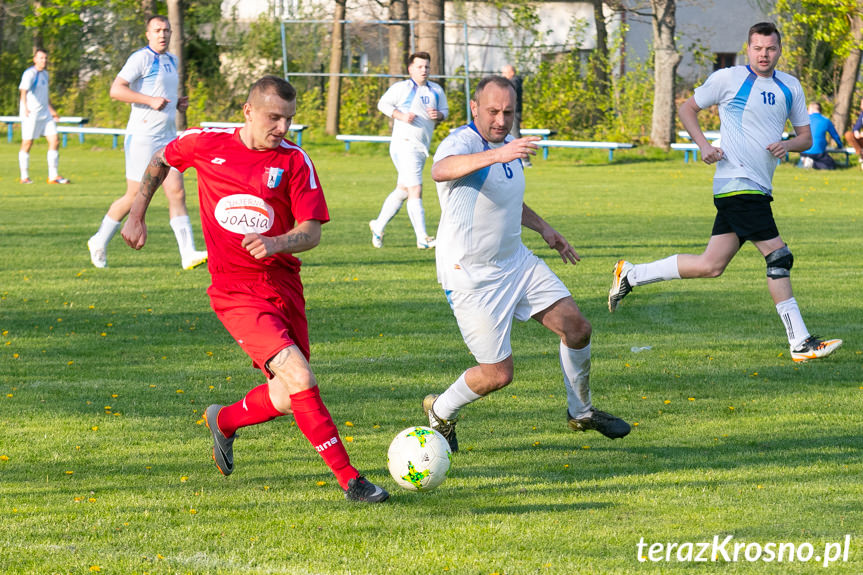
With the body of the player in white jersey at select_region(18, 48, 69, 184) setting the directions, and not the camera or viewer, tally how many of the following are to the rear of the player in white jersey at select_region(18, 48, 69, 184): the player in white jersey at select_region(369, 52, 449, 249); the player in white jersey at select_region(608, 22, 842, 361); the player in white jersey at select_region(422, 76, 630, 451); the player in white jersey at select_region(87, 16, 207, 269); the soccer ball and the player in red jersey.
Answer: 0

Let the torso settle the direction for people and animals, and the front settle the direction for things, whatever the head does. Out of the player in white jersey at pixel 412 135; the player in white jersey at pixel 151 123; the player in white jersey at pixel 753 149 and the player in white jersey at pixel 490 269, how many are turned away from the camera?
0

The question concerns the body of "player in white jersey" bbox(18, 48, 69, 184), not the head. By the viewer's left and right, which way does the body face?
facing the viewer and to the right of the viewer

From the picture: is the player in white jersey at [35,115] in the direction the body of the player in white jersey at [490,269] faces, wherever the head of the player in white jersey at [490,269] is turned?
no

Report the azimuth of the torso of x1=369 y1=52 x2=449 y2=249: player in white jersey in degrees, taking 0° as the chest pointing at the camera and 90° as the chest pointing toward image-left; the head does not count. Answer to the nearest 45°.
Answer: approximately 315°

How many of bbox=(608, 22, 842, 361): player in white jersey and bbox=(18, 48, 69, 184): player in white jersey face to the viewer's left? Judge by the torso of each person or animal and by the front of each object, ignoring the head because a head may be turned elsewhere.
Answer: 0

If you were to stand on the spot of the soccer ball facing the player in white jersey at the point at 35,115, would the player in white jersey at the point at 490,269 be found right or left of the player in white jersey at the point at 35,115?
right

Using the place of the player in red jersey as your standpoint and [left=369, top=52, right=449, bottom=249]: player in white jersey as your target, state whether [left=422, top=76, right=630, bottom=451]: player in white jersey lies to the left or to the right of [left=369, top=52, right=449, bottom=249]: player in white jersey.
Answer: right

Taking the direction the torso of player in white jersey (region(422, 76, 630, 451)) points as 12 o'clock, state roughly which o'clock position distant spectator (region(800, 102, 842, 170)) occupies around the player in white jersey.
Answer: The distant spectator is roughly at 8 o'clock from the player in white jersey.

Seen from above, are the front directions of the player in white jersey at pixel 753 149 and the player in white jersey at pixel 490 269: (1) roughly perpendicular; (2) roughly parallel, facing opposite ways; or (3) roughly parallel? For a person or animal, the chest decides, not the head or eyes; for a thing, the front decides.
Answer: roughly parallel

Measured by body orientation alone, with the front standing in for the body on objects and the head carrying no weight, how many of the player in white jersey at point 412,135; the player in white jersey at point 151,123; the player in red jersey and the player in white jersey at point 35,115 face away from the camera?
0

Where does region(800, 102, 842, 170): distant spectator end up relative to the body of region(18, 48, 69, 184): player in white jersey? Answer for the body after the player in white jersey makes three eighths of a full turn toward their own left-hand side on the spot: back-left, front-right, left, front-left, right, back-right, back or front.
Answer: right

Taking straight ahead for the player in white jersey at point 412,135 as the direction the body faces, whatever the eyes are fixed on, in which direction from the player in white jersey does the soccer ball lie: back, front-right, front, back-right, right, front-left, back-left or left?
front-right

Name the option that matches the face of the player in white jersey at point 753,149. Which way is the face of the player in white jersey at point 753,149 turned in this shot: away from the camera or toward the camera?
toward the camera

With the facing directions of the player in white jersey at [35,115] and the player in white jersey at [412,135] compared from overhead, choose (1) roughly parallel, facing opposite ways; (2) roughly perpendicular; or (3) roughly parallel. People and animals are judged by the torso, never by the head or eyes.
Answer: roughly parallel
